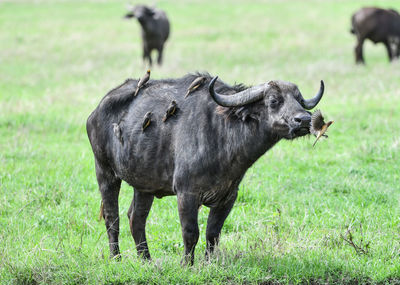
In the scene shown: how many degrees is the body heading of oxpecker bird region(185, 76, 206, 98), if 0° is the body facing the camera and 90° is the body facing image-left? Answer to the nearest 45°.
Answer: approximately 270°

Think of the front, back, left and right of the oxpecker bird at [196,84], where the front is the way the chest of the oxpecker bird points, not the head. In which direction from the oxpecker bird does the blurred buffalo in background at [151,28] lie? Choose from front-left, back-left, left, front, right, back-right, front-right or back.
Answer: left

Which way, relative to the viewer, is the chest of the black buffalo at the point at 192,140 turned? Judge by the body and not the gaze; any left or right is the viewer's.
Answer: facing the viewer and to the right of the viewer

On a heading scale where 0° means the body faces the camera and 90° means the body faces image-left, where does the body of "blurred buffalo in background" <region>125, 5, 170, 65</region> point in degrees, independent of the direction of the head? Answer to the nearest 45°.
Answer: approximately 45°

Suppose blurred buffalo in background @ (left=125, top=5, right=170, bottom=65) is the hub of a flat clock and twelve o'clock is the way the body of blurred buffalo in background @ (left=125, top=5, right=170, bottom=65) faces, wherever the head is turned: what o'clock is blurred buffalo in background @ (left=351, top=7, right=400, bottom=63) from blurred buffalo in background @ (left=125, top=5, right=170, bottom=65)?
blurred buffalo in background @ (left=351, top=7, right=400, bottom=63) is roughly at 8 o'clock from blurred buffalo in background @ (left=125, top=5, right=170, bottom=65).

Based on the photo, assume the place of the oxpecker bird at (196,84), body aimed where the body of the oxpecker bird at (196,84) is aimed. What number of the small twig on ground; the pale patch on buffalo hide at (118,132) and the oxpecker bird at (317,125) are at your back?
1
